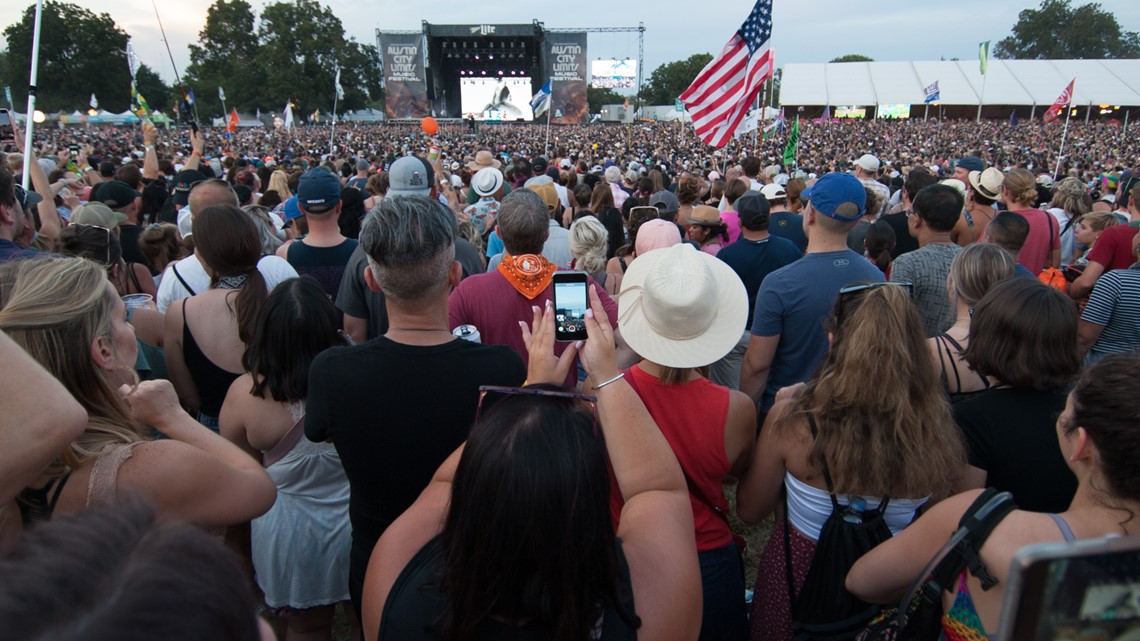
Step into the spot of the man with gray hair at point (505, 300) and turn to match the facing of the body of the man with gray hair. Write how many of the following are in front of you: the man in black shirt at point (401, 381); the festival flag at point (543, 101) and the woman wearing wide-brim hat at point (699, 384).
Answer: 1

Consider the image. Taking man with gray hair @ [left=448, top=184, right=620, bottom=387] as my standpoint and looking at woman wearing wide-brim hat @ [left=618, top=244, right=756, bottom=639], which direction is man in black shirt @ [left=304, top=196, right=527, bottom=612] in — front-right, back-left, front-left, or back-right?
front-right

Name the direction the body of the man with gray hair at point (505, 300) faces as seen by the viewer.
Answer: away from the camera

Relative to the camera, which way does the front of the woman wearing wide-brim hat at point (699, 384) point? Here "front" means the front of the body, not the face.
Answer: away from the camera

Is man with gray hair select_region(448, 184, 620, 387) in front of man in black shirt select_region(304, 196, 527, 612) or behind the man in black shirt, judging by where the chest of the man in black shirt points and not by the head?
in front

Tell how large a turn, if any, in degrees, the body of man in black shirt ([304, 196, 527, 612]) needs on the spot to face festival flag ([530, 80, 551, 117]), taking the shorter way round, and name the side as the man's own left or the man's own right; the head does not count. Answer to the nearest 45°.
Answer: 0° — they already face it

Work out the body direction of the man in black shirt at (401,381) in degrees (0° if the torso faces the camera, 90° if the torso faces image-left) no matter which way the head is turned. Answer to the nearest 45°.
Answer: approximately 180°

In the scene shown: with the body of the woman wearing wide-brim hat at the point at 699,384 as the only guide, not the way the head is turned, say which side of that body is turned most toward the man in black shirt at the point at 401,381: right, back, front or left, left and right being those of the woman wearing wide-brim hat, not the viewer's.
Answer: left

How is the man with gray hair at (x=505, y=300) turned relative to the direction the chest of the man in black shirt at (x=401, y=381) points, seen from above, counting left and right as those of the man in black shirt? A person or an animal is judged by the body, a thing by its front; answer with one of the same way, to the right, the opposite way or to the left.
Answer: the same way

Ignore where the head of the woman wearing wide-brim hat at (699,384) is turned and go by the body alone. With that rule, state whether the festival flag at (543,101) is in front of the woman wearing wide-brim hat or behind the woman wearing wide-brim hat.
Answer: in front

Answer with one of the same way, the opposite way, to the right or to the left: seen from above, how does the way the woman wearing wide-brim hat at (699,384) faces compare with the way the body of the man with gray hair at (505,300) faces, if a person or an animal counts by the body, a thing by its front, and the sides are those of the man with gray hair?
the same way

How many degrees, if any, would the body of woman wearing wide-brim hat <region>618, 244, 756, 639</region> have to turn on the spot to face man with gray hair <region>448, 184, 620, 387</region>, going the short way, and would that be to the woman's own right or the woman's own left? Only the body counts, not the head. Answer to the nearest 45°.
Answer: approximately 45° to the woman's own left

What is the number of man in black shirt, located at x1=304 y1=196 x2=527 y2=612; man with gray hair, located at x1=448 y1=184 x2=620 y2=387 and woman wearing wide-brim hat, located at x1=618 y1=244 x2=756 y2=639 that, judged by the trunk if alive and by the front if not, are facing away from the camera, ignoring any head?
3

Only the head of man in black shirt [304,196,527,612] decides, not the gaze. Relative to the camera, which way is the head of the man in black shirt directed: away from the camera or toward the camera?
away from the camera

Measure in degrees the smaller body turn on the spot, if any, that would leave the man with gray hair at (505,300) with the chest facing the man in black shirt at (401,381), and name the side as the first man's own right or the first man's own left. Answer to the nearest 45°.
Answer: approximately 180°

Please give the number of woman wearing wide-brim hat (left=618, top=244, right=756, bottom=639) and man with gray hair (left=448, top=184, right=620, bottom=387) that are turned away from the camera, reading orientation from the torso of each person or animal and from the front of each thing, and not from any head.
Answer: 2

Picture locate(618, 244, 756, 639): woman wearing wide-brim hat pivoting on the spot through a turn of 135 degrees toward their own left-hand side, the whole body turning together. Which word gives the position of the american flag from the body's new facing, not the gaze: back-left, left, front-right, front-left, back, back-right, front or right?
back-right
